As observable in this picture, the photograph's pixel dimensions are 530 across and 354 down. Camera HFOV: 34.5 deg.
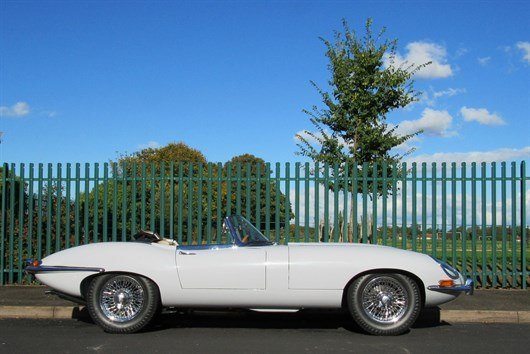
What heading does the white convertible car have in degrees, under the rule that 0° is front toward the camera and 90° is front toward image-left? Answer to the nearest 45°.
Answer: approximately 270°
